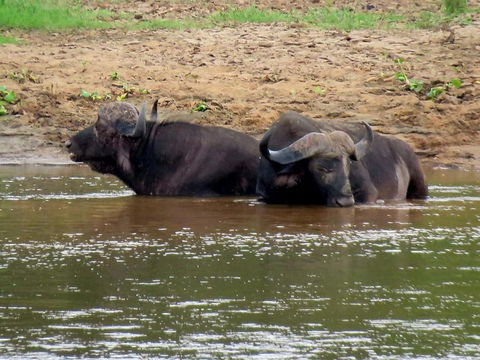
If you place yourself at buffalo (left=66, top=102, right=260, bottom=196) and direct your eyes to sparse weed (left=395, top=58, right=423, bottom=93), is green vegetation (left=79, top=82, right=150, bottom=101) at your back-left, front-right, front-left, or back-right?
front-left

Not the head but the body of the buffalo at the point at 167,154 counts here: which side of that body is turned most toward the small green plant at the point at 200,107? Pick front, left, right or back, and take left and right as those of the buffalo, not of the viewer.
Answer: right

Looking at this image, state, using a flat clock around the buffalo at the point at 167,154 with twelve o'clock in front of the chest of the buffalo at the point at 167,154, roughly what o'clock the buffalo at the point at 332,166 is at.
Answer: the buffalo at the point at 332,166 is roughly at 7 o'clock from the buffalo at the point at 167,154.

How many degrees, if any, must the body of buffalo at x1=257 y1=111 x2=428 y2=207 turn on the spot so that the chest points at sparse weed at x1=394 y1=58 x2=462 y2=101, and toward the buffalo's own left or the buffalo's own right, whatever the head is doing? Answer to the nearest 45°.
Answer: approximately 135° to the buffalo's own right

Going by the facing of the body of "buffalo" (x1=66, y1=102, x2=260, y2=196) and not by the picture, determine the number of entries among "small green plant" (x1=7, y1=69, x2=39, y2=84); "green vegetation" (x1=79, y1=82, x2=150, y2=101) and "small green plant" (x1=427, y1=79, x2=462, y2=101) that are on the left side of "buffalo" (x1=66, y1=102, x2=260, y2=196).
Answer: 0

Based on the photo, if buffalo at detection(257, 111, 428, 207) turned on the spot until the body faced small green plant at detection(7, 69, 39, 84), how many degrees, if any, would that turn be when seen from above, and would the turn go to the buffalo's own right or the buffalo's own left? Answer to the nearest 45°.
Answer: approximately 90° to the buffalo's own right

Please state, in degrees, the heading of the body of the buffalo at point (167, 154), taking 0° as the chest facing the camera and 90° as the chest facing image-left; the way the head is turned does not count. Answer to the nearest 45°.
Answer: approximately 90°

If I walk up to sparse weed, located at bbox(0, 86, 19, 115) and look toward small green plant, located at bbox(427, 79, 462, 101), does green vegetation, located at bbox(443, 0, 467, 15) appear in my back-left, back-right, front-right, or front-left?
front-left

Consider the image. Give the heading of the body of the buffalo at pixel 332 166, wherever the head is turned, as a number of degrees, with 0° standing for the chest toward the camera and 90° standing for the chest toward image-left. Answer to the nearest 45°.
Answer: approximately 45°

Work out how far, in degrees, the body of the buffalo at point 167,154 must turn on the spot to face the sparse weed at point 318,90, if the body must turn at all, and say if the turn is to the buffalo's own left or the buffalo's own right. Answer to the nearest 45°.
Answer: approximately 135° to the buffalo's own right

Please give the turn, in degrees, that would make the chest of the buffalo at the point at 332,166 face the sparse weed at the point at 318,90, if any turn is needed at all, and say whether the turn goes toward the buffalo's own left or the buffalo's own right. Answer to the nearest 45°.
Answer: approximately 135° to the buffalo's own right

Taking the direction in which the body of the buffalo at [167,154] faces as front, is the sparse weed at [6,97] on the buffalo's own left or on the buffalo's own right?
on the buffalo's own right

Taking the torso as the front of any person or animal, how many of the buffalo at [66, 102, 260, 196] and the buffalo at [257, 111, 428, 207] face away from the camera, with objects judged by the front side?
0

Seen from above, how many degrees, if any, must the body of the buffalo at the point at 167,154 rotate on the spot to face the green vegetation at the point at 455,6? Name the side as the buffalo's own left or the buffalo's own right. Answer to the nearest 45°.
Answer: approximately 135° to the buffalo's own right

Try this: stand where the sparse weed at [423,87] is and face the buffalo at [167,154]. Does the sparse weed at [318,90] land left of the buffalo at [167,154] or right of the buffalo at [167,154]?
right

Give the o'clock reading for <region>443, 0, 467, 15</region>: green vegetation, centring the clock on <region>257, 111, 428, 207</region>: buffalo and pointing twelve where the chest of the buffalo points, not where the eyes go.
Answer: The green vegetation is roughly at 5 o'clock from the buffalo.

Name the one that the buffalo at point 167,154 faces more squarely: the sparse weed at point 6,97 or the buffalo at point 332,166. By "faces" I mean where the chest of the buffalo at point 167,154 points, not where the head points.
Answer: the sparse weed
